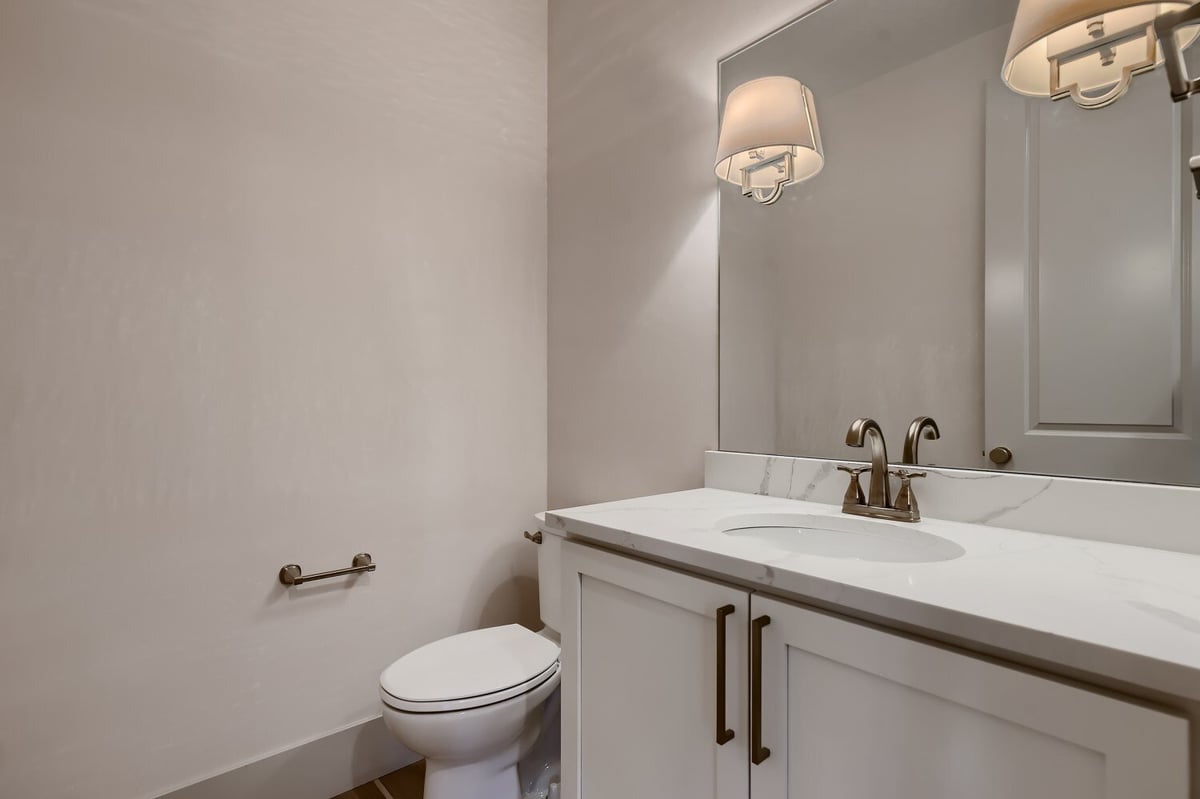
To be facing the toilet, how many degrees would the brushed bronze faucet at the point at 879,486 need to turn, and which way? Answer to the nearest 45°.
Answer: approximately 45° to its right

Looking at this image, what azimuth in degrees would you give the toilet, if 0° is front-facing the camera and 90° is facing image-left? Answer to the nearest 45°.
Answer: approximately 45°

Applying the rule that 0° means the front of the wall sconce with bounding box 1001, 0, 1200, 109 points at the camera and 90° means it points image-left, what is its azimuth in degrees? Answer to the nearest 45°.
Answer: approximately 45°

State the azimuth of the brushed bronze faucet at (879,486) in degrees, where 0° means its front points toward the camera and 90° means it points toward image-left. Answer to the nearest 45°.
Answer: approximately 45°
